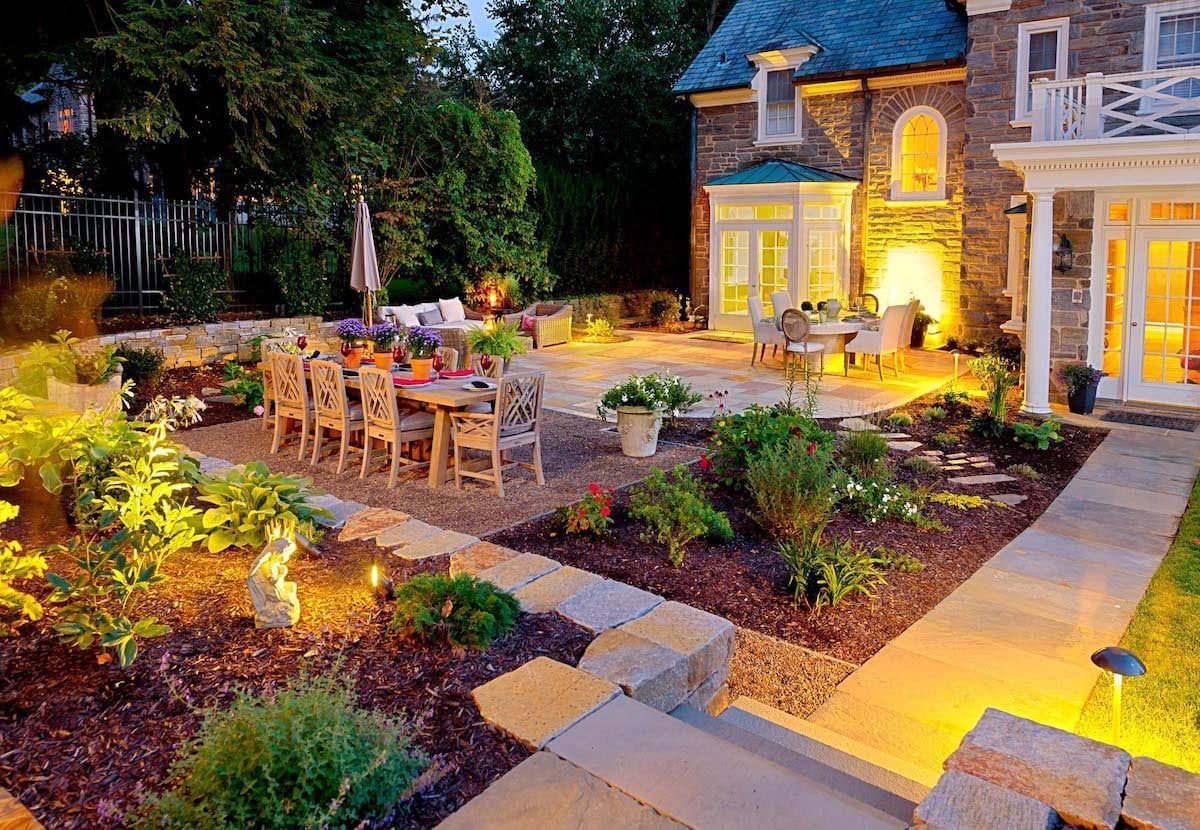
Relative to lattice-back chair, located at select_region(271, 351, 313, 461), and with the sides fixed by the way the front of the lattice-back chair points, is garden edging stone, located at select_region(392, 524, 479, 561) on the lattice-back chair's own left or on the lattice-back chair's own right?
on the lattice-back chair's own right

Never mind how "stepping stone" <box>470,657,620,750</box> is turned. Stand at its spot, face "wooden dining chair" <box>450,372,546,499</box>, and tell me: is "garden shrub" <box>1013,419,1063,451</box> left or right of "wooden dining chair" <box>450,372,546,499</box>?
right

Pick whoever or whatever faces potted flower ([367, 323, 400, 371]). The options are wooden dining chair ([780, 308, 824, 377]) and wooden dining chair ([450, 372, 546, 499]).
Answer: wooden dining chair ([450, 372, 546, 499])

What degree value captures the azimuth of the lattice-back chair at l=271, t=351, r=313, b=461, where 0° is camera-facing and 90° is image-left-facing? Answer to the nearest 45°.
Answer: approximately 225°

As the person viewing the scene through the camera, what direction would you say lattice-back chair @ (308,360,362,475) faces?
facing away from the viewer and to the right of the viewer

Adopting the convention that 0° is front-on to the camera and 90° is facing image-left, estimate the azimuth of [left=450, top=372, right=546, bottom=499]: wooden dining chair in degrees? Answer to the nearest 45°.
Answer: approximately 135°

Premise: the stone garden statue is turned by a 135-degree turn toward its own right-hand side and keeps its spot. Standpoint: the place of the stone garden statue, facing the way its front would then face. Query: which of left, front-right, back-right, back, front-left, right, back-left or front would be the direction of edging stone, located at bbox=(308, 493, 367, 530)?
back-right

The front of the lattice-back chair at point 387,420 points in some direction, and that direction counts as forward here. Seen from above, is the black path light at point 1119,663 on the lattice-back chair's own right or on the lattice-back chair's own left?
on the lattice-back chair's own right

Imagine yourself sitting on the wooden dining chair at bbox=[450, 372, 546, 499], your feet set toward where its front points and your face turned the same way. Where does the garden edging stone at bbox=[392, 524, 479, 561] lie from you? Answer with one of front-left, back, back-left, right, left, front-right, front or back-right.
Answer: back-left

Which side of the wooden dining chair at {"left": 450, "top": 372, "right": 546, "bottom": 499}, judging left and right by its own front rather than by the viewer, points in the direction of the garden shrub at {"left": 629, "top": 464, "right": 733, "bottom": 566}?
back

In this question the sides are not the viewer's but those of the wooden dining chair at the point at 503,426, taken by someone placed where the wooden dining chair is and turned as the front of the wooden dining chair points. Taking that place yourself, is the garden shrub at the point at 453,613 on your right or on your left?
on your left
